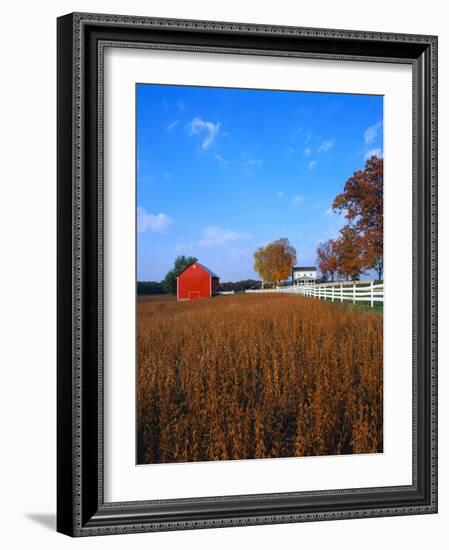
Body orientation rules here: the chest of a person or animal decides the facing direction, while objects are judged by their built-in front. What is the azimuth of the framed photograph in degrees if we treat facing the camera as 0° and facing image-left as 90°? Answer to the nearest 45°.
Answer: approximately 315°
